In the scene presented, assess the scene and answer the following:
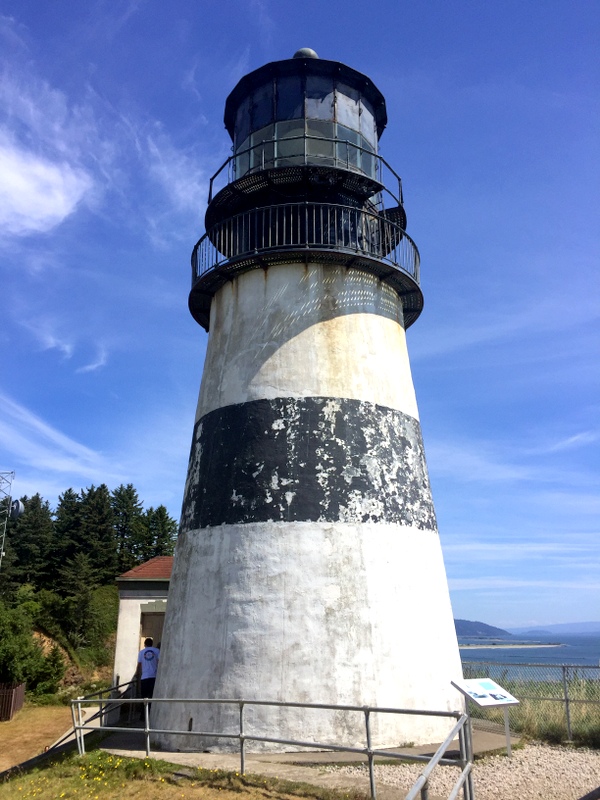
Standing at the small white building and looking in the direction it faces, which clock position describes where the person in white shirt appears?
The person in white shirt is roughly at 12 o'clock from the small white building.

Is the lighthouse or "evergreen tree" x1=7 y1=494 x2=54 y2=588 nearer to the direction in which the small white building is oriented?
the lighthouse

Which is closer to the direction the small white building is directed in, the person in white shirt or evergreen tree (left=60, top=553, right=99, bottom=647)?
the person in white shirt

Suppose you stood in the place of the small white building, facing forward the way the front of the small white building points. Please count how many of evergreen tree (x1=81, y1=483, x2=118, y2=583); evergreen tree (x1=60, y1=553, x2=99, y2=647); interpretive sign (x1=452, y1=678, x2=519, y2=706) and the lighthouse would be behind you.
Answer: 2

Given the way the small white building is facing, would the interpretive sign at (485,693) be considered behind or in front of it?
in front

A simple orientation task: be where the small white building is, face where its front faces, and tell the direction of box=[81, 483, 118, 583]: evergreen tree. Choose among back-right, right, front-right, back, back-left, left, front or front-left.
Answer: back

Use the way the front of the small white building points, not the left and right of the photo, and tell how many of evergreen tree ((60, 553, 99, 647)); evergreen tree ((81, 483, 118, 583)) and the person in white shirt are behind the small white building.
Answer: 2

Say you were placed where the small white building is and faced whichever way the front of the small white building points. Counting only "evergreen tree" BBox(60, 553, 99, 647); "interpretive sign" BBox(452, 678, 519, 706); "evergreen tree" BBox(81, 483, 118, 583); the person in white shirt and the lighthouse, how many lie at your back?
2

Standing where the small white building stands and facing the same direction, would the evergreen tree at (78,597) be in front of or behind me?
behind

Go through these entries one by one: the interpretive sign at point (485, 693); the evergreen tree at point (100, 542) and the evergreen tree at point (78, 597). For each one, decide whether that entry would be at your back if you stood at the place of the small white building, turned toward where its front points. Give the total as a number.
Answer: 2

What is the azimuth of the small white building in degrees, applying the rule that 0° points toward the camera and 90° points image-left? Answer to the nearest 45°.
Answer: approximately 0°

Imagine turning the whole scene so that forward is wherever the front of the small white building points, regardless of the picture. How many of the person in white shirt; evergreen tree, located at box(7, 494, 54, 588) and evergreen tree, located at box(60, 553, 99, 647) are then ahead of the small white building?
1
